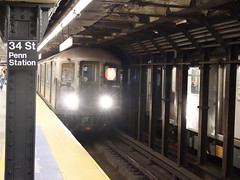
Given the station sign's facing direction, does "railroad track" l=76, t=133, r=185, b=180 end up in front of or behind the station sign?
behind

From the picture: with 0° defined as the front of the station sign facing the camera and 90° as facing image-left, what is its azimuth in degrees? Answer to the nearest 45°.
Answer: approximately 0°

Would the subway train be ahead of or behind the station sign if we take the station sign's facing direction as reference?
behind

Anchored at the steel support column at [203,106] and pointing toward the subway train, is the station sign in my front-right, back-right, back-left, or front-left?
back-left

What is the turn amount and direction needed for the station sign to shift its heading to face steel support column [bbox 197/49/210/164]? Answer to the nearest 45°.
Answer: approximately 135° to its left

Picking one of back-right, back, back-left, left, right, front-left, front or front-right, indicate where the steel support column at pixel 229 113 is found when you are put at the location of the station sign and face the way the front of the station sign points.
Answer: back-left

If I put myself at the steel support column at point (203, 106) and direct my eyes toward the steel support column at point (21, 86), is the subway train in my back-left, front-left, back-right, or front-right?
back-right

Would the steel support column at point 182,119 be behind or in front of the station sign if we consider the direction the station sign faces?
behind
